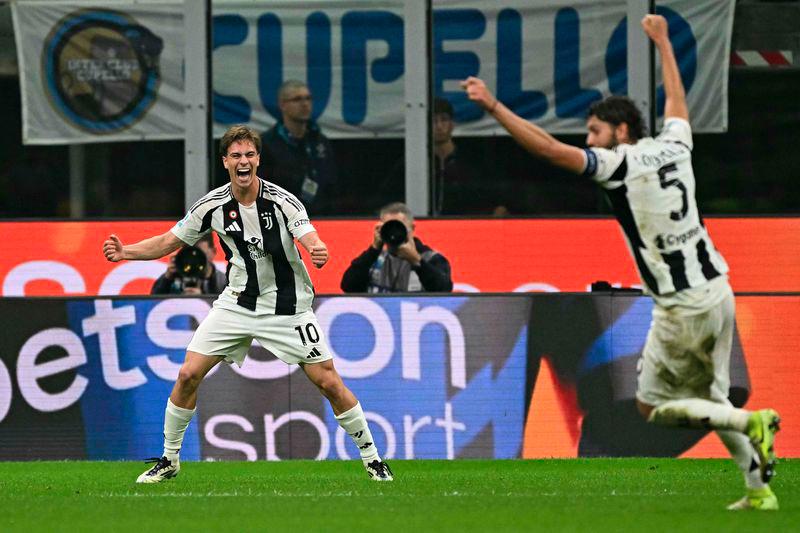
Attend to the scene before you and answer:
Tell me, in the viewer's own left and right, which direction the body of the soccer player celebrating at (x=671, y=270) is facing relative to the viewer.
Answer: facing away from the viewer and to the left of the viewer

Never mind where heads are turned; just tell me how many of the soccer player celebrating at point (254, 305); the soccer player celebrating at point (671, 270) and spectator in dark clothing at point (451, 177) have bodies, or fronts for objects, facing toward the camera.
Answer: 2

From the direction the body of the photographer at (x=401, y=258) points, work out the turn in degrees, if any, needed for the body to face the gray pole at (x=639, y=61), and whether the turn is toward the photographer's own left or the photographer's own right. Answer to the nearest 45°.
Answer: approximately 135° to the photographer's own left
